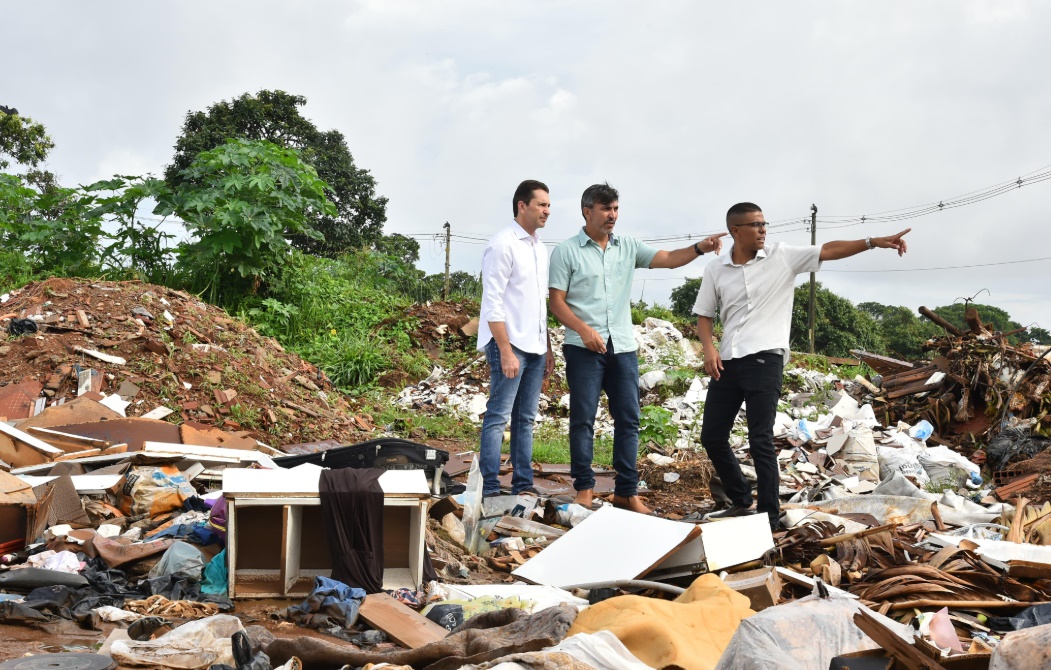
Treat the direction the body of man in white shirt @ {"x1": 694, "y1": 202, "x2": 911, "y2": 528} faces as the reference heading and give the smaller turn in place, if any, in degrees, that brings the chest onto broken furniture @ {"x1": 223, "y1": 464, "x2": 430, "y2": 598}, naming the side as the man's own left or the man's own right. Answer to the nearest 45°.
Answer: approximately 45° to the man's own right

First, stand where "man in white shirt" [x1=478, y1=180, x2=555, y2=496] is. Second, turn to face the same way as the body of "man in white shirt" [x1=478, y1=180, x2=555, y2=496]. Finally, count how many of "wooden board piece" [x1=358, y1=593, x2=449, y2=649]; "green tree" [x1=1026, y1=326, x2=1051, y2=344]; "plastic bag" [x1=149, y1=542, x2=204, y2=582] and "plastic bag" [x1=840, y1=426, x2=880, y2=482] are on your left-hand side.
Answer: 2

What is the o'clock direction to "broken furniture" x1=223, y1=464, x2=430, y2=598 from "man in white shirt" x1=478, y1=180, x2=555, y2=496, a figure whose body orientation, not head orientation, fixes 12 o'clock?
The broken furniture is roughly at 3 o'clock from the man in white shirt.

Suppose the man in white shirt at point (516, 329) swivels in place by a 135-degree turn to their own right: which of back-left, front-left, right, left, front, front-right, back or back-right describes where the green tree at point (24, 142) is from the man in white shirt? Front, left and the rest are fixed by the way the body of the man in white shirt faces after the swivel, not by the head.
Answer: front-right

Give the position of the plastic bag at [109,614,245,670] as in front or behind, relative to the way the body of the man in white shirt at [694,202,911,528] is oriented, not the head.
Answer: in front

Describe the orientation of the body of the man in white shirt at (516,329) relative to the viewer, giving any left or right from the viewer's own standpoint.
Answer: facing the viewer and to the right of the viewer

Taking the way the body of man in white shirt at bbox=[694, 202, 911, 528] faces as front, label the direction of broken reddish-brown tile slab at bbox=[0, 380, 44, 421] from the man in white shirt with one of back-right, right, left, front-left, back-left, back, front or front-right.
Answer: right

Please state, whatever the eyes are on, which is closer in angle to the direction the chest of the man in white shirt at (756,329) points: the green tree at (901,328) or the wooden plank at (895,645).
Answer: the wooden plank

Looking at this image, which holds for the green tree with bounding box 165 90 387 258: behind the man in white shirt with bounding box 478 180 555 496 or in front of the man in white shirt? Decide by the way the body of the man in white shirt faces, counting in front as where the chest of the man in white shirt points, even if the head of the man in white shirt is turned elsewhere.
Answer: behind

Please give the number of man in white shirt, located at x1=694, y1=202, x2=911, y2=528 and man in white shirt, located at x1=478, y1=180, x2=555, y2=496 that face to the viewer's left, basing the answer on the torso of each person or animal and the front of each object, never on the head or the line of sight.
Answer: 0

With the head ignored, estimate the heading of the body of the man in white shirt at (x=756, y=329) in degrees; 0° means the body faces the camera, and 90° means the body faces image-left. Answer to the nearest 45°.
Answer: approximately 0°

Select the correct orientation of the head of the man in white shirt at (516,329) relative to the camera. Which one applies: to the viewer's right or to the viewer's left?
to the viewer's right

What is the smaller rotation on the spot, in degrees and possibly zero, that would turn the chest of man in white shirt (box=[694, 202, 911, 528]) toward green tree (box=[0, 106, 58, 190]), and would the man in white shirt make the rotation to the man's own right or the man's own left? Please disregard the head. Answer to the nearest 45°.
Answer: approximately 135° to the man's own right

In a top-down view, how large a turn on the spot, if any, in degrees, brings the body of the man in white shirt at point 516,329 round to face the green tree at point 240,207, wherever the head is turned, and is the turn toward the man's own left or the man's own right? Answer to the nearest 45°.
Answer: approximately 180°
